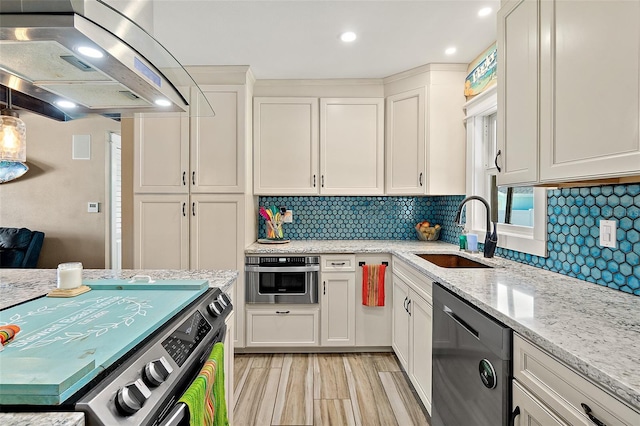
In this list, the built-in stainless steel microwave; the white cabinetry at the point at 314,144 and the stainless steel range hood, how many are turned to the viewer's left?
0

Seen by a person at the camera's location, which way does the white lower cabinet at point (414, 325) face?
facing to the left of the viewer

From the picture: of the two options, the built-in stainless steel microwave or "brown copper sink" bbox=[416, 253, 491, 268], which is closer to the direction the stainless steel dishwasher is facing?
the built-in stainless steel microwave

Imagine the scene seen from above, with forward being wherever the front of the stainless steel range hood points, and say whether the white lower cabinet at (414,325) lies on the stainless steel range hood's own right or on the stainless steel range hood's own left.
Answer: on the stainless steel range hood's own left

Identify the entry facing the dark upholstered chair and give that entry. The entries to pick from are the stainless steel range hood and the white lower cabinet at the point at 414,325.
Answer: the white lower cabinet

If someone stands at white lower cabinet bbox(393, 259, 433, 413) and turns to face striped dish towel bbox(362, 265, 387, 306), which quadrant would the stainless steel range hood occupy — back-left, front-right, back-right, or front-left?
back-left

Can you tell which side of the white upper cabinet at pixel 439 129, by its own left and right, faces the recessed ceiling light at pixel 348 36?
front

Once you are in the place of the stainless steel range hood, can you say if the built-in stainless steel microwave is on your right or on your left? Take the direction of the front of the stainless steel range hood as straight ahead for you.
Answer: on your left

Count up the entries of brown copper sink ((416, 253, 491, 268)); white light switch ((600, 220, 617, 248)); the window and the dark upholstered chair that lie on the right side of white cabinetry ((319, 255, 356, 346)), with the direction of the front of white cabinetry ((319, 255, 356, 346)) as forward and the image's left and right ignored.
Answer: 1

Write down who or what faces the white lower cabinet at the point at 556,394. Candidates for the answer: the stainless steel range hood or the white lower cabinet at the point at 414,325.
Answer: the stainless steel range hood

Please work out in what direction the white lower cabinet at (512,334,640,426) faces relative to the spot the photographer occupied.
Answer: facing the viewer and to the left of the viewer

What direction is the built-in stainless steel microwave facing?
toward the camera

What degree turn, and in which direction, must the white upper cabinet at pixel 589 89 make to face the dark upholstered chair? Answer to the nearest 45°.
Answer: approximately 45° to its right

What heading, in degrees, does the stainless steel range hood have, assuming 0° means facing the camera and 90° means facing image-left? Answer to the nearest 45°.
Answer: approximately 315°

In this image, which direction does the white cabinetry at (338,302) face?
toward the camera
